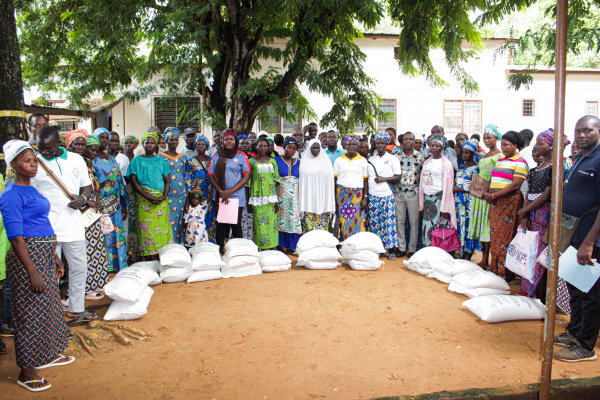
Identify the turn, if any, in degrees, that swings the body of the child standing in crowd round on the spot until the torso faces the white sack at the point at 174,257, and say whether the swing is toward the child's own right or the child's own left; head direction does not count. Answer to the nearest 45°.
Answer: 0° — they already face it

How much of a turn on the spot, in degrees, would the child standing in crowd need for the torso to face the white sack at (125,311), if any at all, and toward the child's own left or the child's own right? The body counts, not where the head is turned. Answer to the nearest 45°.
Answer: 0° — they already face it

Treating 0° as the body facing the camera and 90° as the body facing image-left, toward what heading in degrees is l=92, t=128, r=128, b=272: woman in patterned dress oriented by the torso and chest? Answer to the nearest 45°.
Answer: approximately 315°

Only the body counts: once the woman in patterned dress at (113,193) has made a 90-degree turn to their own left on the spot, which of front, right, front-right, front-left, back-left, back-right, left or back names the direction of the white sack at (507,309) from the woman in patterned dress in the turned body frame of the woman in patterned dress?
right

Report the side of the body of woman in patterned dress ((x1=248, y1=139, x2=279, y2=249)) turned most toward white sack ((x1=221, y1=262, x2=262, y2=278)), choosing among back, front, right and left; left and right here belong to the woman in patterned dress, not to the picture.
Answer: front

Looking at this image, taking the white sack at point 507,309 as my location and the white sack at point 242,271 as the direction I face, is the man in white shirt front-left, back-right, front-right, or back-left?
front-left

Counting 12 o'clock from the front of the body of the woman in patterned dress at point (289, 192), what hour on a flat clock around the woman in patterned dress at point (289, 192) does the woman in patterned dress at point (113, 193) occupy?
the woman in patterned dress at point (113, 193) is roughly at 2 o'clock from the woman in patterned dress at point (289, 192).

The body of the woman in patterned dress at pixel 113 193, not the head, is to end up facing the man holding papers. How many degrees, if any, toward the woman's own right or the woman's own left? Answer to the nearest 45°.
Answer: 0° — they already face them

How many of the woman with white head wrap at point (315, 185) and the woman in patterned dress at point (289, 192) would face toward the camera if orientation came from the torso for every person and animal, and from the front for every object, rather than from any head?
2

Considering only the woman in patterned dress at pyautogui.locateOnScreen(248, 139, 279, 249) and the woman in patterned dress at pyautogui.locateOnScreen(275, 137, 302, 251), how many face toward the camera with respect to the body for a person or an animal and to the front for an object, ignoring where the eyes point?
2

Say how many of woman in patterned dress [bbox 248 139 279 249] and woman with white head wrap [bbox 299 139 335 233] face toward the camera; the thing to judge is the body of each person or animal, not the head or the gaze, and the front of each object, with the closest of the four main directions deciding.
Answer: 2

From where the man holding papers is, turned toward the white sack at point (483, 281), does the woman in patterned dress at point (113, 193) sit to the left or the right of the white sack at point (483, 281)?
left

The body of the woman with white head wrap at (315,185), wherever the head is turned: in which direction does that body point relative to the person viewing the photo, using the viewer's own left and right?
facing the viewer

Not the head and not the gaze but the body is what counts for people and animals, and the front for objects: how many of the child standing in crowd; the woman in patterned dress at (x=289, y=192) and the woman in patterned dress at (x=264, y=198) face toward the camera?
3

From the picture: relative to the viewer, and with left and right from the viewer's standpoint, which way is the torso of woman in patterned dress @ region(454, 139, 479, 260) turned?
facing the viewer and to the left of the viewer

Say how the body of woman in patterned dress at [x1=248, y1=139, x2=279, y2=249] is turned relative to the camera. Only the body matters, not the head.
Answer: toward the camera
